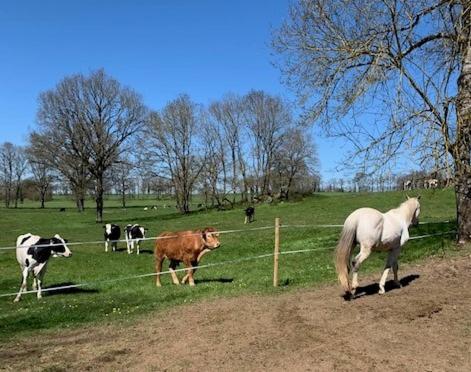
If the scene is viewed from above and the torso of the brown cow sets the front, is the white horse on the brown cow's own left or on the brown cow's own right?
on the brown cow's own right

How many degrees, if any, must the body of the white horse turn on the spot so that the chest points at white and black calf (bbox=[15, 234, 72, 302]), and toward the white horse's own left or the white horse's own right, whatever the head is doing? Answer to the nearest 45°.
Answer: approximately 135° to the white horse's own left

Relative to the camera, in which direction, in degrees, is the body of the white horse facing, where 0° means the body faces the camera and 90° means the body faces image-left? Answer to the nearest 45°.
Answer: approximately 225°

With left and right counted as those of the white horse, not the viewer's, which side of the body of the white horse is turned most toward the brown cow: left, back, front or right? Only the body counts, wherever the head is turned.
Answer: left

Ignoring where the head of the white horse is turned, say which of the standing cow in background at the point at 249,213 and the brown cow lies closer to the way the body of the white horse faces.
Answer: the standing cow in background

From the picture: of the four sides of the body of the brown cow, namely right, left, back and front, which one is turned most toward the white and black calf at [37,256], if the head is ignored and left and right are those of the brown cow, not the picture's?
back

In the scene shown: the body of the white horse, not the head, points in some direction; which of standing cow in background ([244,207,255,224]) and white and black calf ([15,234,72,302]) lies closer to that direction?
the standing cow in background

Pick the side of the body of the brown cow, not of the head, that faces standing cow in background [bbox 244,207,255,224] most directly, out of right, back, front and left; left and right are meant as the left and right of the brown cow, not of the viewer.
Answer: left

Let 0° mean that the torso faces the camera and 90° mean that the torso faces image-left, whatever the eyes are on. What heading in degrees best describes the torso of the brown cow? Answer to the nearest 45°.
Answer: approximately 270°

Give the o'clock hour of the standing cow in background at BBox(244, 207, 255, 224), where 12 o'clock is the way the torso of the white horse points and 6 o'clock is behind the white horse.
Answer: The standing cow in background is roughly at 10 o'clock from the white horse.

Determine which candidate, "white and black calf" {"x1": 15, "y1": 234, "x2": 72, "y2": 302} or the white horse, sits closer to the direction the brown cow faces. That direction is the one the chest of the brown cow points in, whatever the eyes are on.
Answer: the white horse
